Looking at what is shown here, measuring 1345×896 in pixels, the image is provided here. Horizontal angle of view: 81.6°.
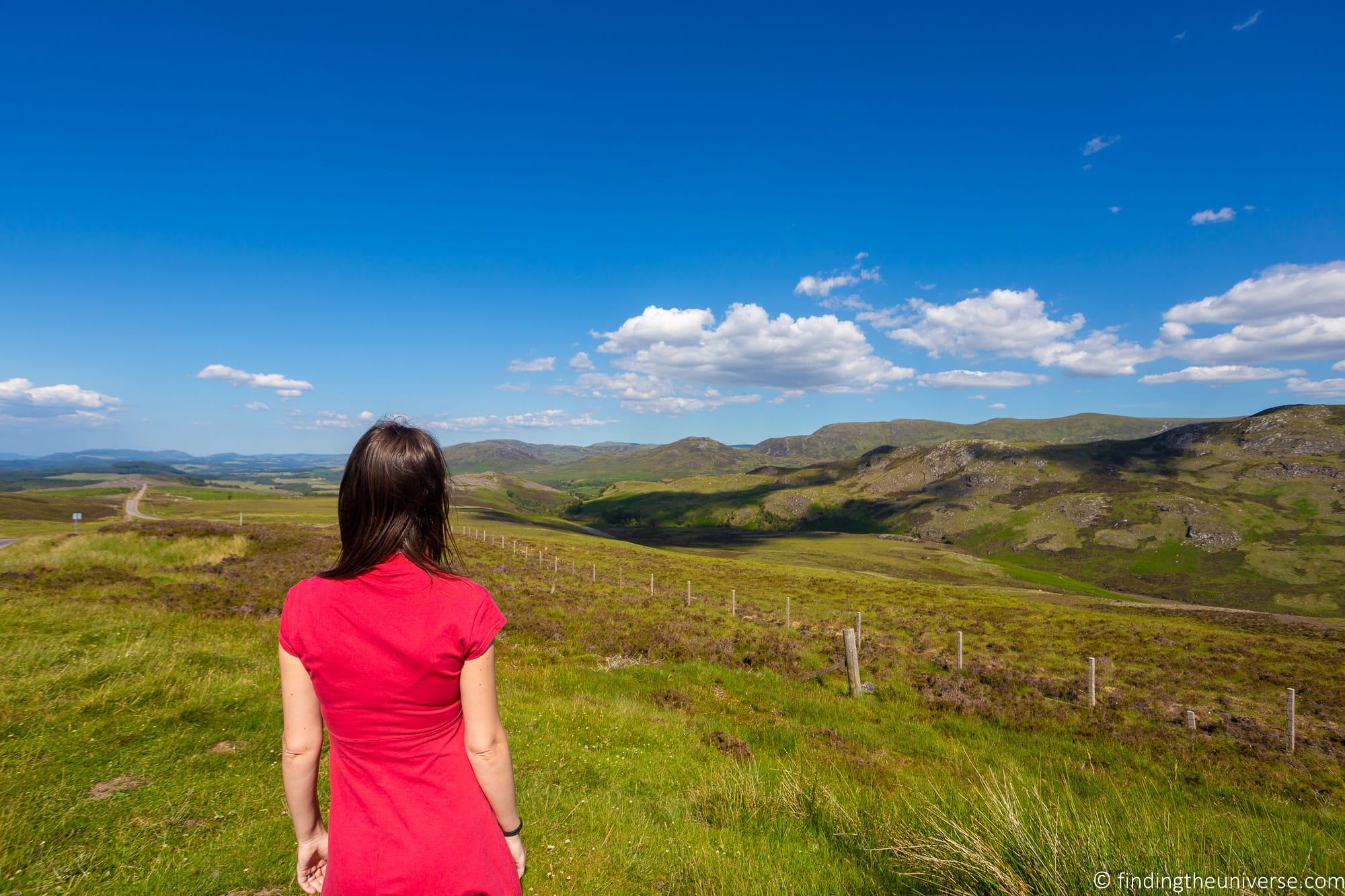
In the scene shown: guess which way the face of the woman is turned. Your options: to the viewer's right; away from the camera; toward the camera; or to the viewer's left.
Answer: away from the camera

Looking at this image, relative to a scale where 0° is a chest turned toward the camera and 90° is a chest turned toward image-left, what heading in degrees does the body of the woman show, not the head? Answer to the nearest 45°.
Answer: approximately 180°
